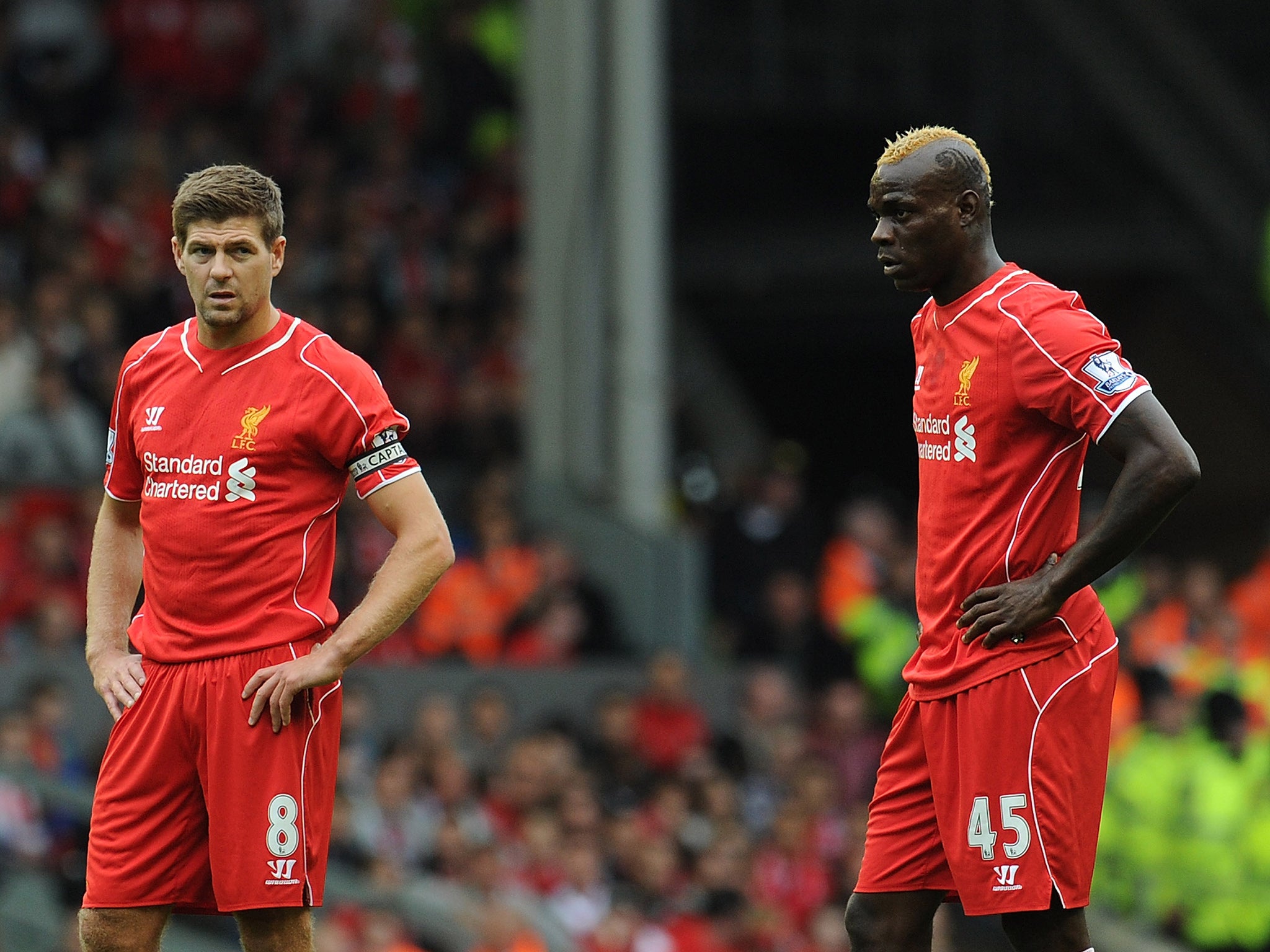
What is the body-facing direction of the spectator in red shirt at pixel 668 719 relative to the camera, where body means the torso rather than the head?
toward the camera

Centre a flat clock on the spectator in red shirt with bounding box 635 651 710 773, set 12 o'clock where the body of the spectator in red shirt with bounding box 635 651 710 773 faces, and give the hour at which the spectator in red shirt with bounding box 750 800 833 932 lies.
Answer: the spectator in red shirt with bounding box 750 800 833 932 is roughly at 11 o'clock from the spectator in red shirt with bounding box 635 651 710 773.
